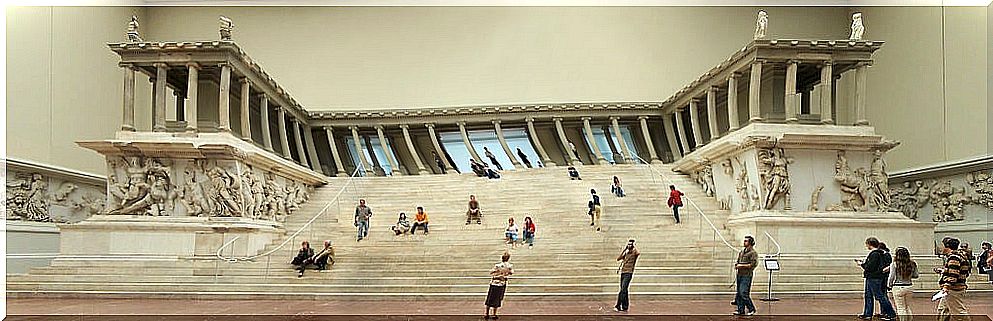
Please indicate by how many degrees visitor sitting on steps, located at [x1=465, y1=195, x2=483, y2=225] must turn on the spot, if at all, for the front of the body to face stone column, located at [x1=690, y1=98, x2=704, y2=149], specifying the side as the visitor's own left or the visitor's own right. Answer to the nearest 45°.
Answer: approximately 135° to the visitor's own left

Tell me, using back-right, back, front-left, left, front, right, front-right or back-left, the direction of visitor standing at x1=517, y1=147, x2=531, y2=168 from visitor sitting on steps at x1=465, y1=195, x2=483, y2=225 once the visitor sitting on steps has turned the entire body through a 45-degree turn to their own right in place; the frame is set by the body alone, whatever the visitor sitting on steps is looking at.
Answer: back-right

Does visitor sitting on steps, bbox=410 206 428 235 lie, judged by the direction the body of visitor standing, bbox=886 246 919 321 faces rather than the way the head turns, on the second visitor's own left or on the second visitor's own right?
on the second visitor's own left

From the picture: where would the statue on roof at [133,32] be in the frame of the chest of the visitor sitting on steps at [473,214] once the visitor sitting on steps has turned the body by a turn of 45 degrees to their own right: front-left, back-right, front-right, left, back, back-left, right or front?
front-right

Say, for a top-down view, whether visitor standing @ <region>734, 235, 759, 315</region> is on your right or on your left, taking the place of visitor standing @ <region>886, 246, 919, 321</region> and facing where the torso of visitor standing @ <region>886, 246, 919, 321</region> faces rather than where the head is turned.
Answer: on your left

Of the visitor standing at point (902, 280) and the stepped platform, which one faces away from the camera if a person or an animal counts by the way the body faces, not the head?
the visitor standing

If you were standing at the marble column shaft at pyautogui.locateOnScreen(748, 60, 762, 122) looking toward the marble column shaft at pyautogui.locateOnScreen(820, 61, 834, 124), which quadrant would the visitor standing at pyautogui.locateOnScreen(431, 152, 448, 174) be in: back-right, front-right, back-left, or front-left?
back-left

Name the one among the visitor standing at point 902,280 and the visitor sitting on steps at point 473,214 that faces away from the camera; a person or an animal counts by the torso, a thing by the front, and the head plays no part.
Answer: the visitor standing

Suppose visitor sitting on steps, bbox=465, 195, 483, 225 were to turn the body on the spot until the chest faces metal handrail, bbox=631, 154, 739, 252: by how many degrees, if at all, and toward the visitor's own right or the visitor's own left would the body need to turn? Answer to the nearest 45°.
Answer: approximately 90° to the visitor's own left

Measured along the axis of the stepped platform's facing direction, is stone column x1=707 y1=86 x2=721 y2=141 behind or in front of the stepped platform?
behind

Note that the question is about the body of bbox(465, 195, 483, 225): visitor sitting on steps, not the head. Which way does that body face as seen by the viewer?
toward the camera

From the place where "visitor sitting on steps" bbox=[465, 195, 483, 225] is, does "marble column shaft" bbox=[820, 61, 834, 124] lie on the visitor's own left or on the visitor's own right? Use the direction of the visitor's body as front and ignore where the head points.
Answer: on the visitor's own left

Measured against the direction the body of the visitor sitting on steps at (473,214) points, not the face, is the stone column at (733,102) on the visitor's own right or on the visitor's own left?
on the visitor's own left

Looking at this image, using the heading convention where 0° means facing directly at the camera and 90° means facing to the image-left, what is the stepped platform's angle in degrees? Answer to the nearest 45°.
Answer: approximately 0°

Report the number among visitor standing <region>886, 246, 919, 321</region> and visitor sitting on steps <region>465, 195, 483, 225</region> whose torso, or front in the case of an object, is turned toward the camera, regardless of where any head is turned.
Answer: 1

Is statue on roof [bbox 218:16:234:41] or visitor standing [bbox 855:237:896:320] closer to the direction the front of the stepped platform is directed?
the visitor standing

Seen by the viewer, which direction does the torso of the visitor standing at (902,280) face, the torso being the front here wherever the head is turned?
away from the camera

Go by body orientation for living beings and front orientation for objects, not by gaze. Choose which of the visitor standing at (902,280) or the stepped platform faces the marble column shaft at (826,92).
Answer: the visitor standing
